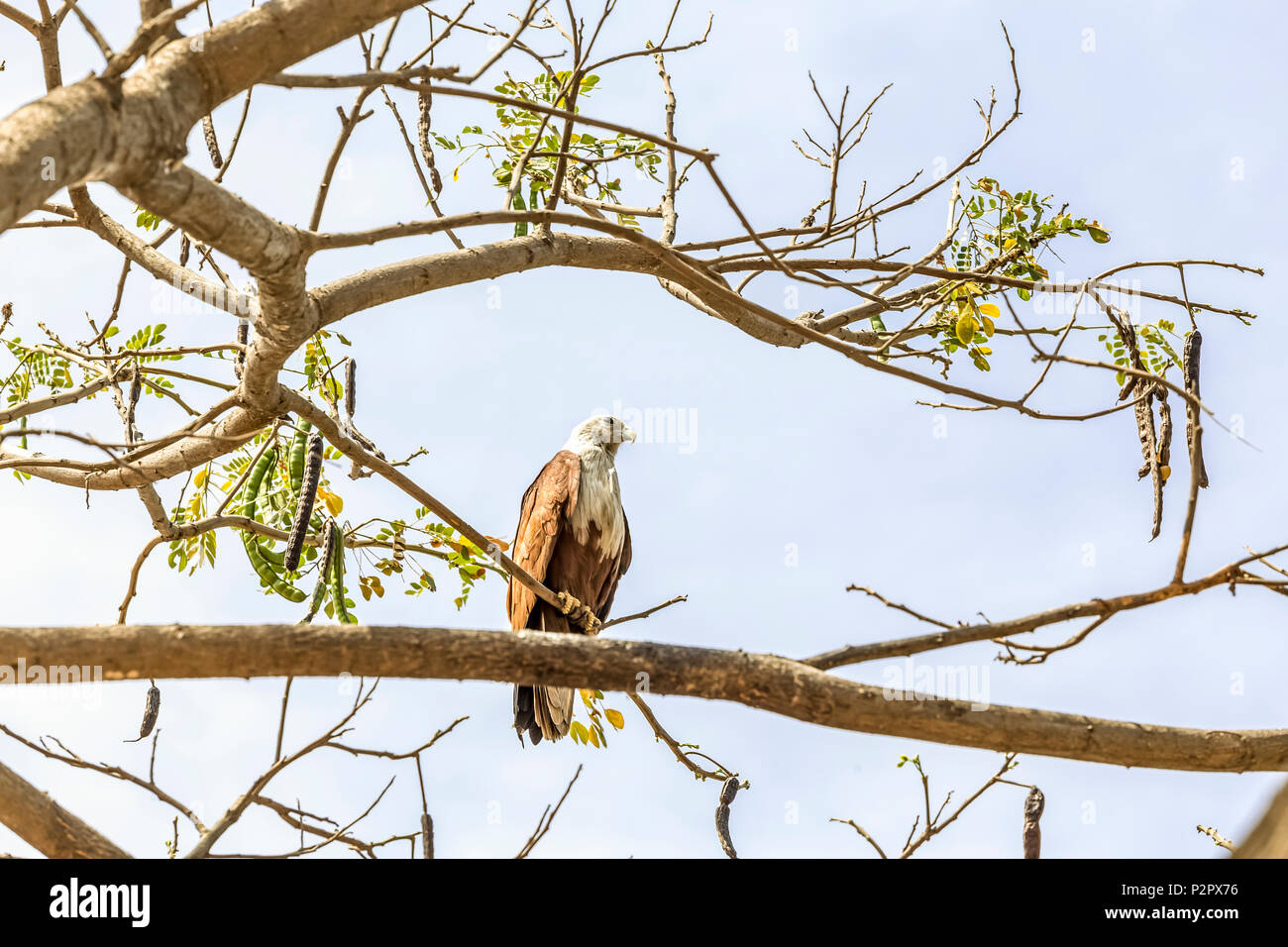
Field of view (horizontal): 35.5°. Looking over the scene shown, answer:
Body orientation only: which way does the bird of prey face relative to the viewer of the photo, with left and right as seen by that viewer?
facing the viewer and to the right of the viewer
